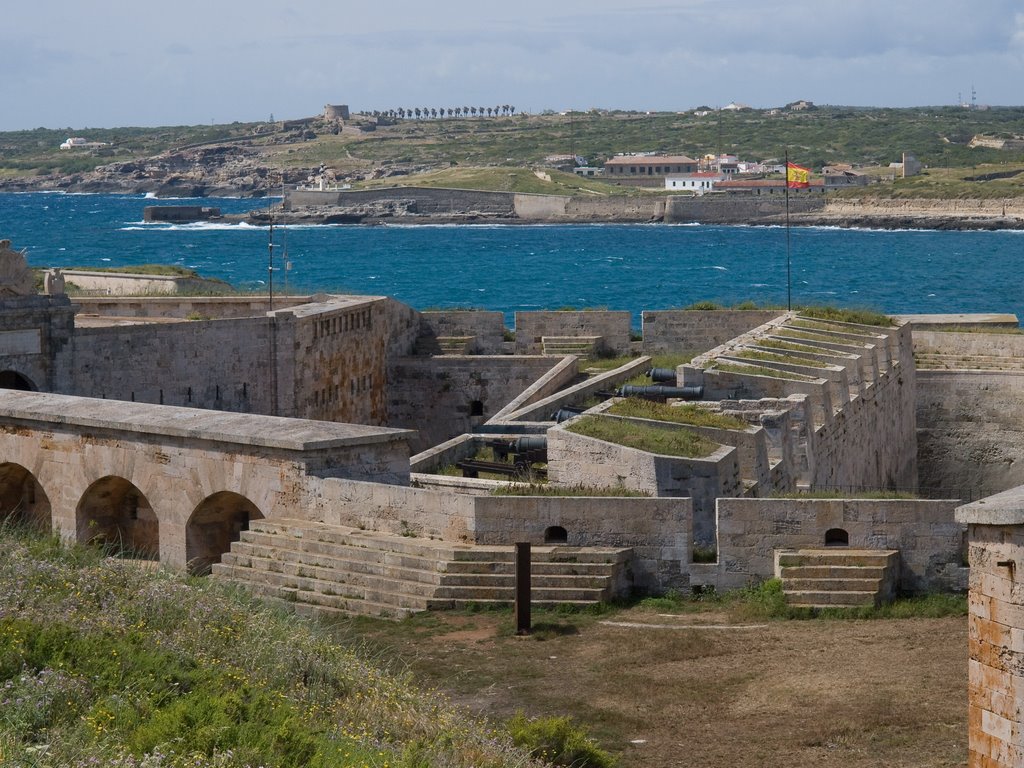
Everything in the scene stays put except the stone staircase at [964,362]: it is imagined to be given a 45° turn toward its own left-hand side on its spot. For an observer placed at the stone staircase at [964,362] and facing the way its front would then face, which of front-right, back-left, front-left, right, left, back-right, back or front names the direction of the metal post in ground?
front-right

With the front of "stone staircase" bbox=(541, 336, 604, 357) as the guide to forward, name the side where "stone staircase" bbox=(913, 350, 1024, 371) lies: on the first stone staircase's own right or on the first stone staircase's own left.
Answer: on the first stone staircase's own left

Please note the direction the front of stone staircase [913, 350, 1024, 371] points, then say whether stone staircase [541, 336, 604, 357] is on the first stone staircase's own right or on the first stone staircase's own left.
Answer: on the first stone staircase's own right

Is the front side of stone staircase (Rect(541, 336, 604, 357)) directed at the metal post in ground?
yes

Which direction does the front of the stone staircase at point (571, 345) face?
toward the camera

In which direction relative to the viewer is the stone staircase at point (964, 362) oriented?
toward the camera

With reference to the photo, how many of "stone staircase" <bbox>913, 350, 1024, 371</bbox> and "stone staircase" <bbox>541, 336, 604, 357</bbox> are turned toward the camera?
2
